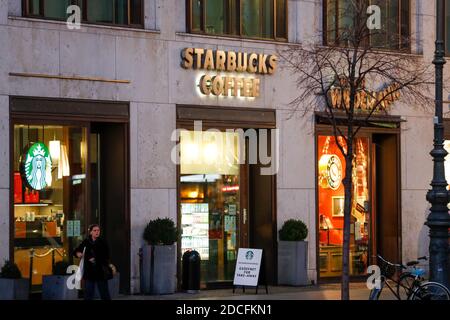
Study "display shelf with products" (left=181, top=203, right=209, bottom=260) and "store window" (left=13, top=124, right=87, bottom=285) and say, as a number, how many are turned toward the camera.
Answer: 2

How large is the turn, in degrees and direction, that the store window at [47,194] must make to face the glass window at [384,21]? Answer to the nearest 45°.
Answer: approximately 90° to its left

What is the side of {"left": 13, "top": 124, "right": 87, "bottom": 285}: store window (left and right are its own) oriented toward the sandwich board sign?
left

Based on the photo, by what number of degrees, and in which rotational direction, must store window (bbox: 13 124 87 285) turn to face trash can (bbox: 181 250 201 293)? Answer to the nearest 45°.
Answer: approximately 90° to its left

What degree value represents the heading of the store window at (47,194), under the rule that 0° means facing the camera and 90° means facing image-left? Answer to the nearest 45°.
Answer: approximately 0°

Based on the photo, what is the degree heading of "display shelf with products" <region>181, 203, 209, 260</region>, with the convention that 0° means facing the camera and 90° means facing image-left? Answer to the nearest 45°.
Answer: approximately 0°
